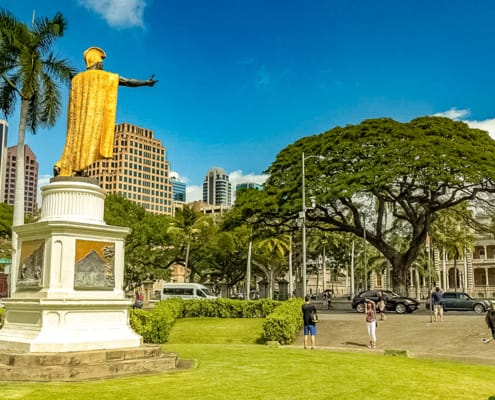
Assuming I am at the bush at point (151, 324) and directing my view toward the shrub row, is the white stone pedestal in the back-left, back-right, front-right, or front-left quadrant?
back-right

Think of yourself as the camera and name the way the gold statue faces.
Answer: facing away from the viewer and to the right of the viewer

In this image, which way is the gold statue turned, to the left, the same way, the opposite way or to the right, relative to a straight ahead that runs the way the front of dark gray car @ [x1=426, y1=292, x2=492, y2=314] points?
to the left

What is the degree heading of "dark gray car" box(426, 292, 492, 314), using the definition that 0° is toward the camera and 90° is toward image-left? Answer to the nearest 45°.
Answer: approximately 270°

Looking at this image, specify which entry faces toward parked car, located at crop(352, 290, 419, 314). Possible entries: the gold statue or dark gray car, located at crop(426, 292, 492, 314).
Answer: the gold statue

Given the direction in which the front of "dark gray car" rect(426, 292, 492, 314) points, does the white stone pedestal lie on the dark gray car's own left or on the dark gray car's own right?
on the dark gray car's own right

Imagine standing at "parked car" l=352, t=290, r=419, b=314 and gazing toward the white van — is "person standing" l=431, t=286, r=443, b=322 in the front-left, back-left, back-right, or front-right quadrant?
back-left

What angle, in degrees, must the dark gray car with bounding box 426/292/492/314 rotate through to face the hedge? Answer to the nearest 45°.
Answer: approximately 135° to its right

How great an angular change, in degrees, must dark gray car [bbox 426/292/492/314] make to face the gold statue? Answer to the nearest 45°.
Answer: approximately 90° to its right
